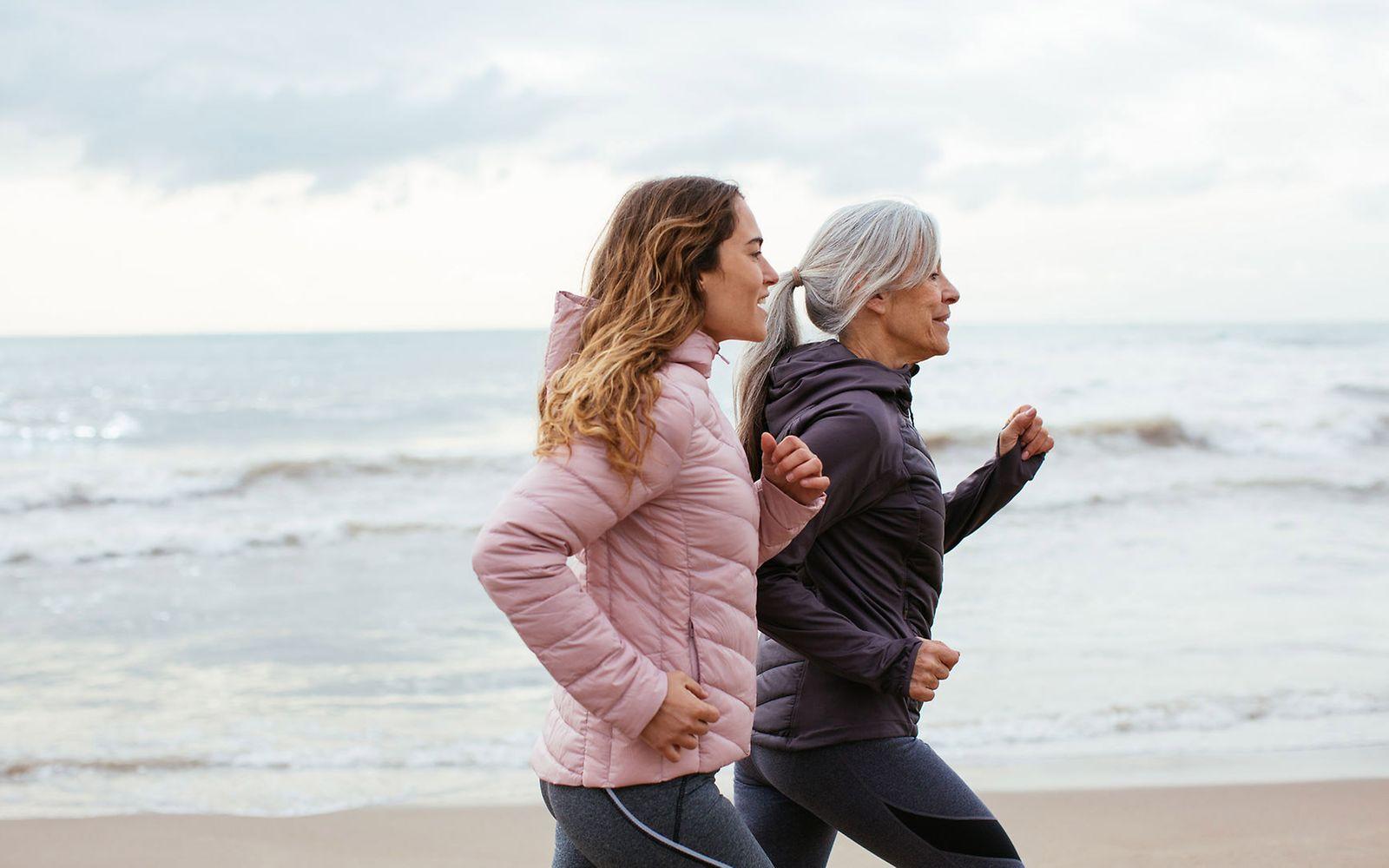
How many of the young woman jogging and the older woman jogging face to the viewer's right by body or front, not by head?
2

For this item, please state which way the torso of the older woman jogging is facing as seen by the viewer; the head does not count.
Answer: to the viewer's right

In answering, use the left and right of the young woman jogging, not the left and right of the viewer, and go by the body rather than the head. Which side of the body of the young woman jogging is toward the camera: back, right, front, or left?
right

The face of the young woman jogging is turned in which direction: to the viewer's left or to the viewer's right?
to the viewer's right

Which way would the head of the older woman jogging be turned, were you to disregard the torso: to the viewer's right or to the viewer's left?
to the viewer's right
